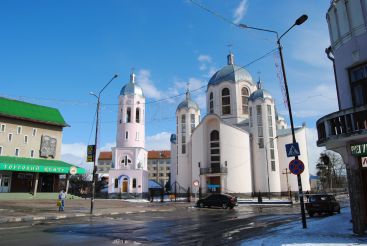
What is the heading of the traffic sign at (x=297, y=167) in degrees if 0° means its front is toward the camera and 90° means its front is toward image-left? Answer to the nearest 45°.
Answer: approximately 0°

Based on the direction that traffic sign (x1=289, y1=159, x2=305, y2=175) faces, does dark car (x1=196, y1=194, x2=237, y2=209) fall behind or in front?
behind

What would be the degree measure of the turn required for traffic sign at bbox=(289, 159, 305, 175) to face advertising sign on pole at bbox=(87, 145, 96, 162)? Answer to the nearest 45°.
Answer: approximately 135° to its right

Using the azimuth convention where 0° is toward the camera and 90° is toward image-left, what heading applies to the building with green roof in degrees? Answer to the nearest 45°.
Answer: approximately 315°

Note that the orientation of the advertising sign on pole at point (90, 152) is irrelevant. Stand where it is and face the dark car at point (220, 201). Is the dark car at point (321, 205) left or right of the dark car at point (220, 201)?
right
